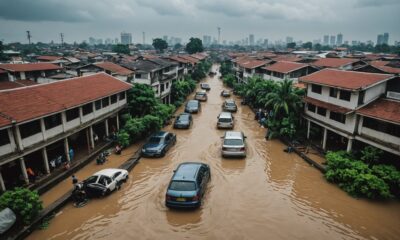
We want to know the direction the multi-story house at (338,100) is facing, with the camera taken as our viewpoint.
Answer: facing the viewer and to the left of the viewer

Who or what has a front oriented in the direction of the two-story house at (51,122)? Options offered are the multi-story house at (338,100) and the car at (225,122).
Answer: the multi-story house at (338,100)

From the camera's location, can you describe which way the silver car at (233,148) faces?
facing away from the viewer

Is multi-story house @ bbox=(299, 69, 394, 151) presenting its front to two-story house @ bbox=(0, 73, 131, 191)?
yes

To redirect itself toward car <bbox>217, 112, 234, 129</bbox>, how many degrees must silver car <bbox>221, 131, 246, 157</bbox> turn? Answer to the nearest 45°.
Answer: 0° — it already faces it

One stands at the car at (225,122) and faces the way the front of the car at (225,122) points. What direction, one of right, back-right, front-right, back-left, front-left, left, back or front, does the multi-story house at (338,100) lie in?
back-right

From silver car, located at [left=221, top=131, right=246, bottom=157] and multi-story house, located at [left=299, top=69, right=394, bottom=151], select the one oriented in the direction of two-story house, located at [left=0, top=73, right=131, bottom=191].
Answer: multi-story house, located at [left=299, top=69, right=394, bottom=151]

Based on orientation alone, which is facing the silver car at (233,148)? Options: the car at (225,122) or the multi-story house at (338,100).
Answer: the multi-story house

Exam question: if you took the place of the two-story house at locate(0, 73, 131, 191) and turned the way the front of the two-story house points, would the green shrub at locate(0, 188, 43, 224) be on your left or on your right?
on your right

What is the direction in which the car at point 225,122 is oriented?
away from the camera

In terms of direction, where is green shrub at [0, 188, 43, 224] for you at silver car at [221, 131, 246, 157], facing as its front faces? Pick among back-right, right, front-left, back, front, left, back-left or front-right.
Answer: back-left
